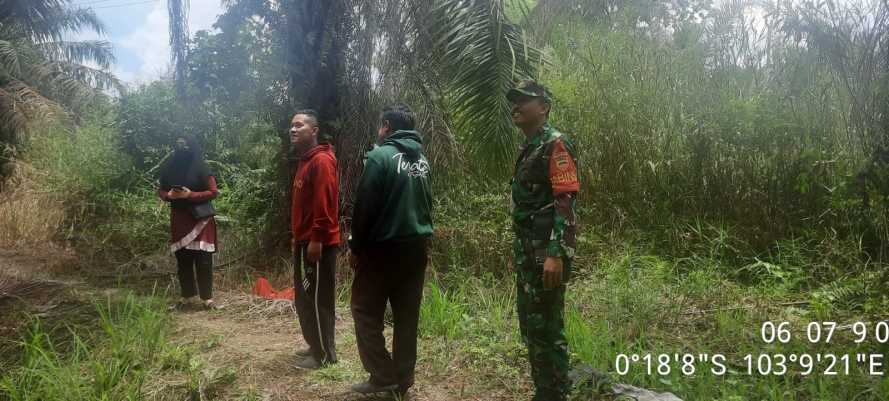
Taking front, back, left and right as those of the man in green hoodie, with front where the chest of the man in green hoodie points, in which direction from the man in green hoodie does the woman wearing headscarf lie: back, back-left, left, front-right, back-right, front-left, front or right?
front

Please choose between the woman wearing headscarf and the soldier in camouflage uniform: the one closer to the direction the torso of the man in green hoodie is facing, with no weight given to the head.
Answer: the woman wearing headscarf

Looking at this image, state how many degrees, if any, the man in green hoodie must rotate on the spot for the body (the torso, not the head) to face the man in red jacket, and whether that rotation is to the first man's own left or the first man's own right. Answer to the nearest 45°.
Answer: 0° — they already face them

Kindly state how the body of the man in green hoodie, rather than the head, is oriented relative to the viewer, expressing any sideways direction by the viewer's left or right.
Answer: facing away from the viewer and to the left of the viewer
